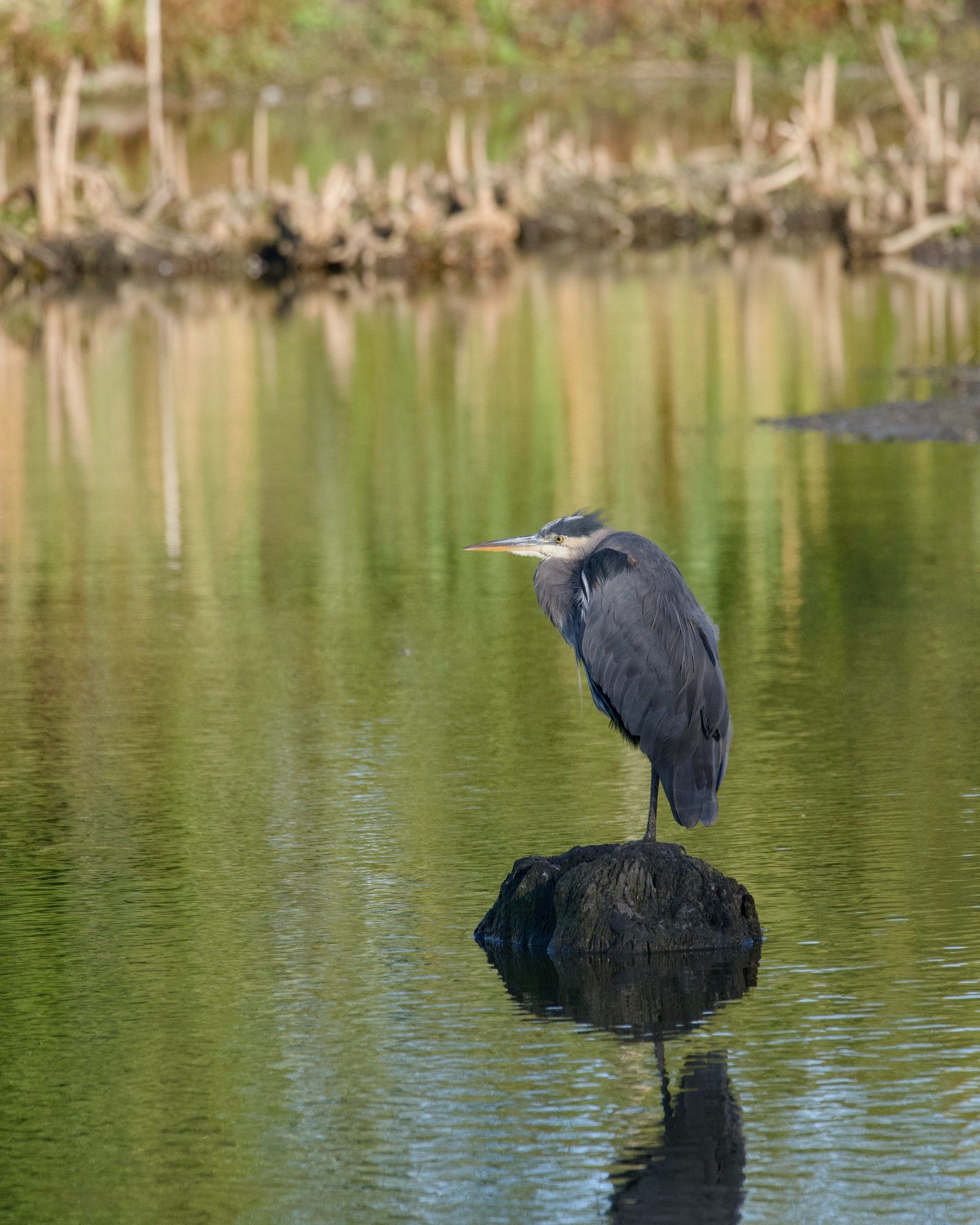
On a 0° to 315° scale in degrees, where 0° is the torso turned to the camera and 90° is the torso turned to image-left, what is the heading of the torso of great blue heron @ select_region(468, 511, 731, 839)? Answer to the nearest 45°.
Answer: approximately 90°
